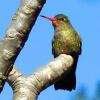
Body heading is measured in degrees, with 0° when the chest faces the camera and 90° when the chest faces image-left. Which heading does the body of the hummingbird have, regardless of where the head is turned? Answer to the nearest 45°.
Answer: approximately 45°
